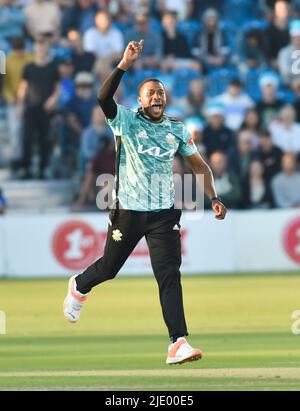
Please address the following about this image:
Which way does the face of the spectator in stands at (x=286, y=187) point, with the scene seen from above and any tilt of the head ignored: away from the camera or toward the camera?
toward the camera

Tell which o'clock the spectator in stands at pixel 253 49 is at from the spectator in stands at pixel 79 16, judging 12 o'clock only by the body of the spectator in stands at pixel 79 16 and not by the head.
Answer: the spectator in stands at pixel 253 49 is roughly at 9 o'clock from the spectator in stands at pixel 79 16.

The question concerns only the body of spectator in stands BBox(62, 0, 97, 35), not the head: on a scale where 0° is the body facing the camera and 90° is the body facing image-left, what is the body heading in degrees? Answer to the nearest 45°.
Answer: approximately 0°

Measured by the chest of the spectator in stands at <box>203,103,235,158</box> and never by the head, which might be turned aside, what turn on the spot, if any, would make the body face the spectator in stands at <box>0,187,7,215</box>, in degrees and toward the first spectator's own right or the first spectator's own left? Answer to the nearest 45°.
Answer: approximately 90° to the first spectator's own right

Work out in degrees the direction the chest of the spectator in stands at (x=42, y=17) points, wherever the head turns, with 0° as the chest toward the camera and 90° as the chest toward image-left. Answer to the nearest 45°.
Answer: approximately 0°

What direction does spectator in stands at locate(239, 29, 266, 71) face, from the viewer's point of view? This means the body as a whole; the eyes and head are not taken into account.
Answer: toward the camera

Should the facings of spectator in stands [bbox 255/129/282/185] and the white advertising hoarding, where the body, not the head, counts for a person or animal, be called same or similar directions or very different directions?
same or similar directions

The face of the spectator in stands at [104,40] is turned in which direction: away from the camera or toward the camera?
toward the camera

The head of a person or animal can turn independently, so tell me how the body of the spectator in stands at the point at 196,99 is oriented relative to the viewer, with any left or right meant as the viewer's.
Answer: facing the viewer

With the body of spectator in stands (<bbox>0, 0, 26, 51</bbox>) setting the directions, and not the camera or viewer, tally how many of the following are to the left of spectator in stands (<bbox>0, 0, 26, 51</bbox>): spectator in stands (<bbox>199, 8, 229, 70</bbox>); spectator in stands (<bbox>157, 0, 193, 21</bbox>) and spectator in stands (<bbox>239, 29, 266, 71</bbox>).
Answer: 3

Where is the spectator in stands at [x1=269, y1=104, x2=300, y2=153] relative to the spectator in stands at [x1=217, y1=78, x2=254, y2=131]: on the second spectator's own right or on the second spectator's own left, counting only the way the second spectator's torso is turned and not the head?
on the second spectator's own left

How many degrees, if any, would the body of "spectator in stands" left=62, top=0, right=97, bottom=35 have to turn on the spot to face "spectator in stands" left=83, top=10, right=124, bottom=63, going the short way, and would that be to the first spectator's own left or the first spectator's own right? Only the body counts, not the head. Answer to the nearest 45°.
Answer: approximately 45° to the first spectator's own left

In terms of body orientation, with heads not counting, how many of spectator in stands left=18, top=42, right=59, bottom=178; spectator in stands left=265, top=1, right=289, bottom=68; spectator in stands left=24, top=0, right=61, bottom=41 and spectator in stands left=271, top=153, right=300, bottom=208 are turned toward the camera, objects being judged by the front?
4

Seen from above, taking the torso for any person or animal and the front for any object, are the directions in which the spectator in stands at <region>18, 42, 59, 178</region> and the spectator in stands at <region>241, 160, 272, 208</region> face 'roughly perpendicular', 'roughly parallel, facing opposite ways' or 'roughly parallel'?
roughly parallel

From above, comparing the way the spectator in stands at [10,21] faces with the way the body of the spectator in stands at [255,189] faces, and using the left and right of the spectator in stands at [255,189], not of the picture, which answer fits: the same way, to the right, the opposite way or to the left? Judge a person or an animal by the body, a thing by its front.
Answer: the same way
